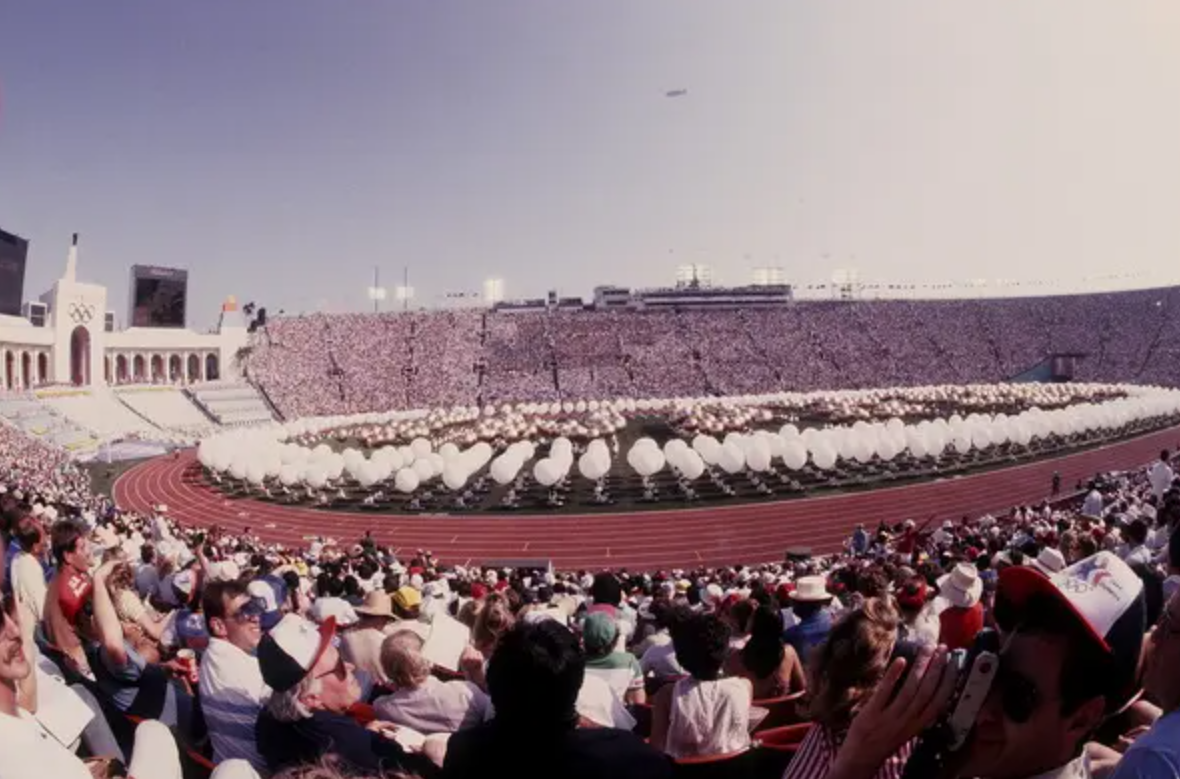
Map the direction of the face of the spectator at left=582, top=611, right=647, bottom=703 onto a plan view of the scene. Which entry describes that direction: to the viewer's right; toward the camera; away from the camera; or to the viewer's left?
away from the camera

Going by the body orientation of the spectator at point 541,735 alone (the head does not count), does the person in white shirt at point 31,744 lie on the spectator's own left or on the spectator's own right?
on the spectator's own left

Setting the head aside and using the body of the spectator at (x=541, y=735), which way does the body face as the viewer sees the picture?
away from the camera

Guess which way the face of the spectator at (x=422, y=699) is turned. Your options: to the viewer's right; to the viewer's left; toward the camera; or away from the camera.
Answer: away from the camera

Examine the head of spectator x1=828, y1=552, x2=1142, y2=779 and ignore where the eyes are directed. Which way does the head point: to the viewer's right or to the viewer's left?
to the viewer's left

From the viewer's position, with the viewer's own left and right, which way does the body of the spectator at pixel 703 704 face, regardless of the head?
facing away from the viewer

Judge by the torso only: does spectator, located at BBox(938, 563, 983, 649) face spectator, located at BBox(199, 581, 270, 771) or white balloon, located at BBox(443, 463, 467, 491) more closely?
the white balloon

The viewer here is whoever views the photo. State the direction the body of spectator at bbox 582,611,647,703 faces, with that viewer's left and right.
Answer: facing away from the viewer

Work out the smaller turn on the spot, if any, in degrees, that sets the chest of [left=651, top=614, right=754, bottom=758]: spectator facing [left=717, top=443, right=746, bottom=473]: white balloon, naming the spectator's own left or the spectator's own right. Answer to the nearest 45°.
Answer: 0° — they already face it
